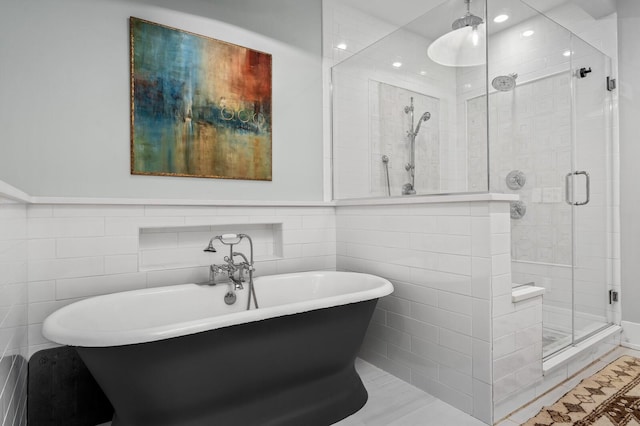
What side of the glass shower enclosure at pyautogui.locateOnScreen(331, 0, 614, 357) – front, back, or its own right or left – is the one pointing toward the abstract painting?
right

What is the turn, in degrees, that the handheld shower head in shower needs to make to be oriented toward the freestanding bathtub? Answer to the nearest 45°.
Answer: approximately 90° to its right

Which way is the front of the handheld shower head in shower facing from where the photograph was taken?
facing the viewer and to the right of the viewer

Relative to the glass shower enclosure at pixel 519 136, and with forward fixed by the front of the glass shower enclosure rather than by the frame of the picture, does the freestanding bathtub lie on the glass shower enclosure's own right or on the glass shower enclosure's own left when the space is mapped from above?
on the glass shower enclosure's own right
